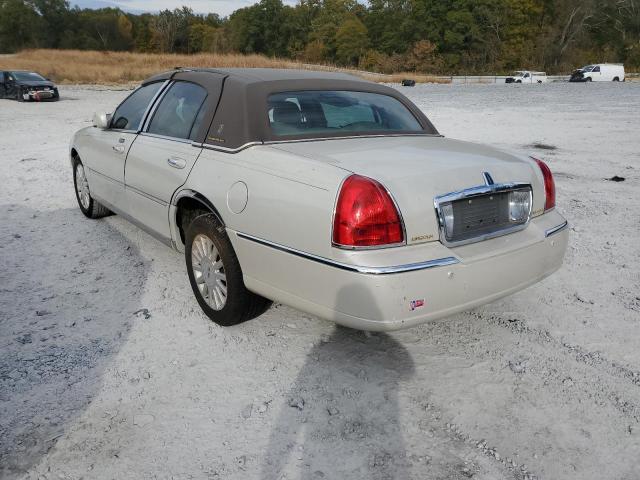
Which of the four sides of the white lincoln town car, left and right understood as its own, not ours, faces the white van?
right

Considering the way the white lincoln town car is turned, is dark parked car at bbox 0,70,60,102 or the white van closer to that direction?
the dark parked car

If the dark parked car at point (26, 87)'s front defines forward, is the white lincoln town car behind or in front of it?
in front

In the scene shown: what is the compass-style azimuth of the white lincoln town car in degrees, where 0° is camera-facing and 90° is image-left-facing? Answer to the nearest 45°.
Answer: approximately 135°

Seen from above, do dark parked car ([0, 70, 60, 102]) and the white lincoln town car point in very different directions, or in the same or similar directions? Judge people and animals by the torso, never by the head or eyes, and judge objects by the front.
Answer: very different directions

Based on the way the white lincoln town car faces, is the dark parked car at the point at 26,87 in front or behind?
in front

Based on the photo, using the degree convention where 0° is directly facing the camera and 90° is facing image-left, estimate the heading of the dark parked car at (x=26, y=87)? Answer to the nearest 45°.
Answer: approximately 315°

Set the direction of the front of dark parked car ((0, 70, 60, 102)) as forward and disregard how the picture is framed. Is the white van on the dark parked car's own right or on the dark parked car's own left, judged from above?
on the dark parked car's own left

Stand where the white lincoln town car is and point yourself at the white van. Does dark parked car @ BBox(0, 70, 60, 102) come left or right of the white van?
left
